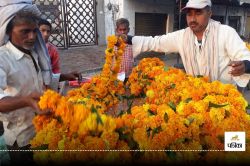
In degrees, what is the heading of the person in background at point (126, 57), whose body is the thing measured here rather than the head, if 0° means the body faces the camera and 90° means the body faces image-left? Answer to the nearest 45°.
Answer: approximately 0°

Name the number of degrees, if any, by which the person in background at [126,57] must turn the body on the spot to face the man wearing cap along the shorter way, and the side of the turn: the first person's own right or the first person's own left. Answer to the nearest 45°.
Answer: approximately 45° to the first person's own left

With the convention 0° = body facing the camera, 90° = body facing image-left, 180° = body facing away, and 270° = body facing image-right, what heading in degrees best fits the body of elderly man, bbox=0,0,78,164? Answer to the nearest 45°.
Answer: approximately 315°

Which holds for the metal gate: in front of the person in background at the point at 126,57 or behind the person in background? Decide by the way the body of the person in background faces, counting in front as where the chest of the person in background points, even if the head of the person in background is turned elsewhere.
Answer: behind

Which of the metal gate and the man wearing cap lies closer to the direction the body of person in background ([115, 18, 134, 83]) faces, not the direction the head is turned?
the man wearing cap

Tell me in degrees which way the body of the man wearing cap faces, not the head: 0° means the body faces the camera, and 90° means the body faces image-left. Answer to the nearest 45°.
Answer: approximately 45°

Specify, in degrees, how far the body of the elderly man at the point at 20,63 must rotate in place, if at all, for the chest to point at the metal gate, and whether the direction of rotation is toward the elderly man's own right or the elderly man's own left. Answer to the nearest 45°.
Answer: approximately 135° to the elderly man's own left
